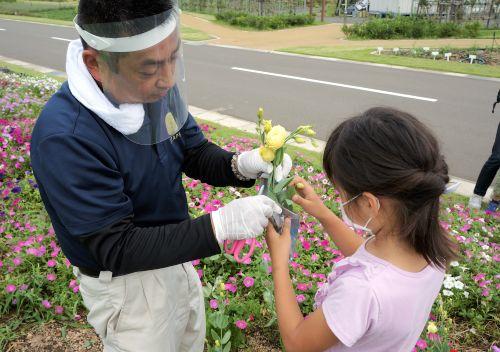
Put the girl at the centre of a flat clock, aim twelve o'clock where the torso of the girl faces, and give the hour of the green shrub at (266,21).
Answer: The green shrub is roughly at 1 o'clock from the girl.

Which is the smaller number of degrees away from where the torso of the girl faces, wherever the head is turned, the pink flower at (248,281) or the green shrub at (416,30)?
the pink flower

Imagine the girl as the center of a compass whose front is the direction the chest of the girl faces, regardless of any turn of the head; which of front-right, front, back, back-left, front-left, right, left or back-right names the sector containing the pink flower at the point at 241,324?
front

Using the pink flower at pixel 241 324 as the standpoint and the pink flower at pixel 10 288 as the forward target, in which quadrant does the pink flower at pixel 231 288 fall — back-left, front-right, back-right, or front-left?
front-right

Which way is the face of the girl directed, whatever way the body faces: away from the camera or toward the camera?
away from the camera

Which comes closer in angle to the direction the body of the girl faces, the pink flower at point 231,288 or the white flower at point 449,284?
the pink flower

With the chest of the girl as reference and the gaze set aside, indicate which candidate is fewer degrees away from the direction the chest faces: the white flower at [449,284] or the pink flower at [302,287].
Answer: the pink flower

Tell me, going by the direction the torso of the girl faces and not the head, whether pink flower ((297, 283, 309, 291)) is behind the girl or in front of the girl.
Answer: in front

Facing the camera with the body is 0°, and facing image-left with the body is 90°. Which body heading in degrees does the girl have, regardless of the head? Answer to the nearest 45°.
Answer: approximately 135°

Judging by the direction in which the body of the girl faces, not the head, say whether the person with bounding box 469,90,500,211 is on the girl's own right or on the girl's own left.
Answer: on the girl's own right

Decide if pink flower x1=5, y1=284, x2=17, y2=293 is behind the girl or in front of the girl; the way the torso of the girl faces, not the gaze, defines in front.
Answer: in front
